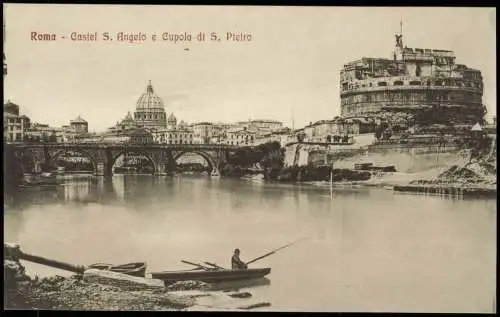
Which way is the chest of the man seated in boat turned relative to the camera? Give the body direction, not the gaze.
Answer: to the viewer's right

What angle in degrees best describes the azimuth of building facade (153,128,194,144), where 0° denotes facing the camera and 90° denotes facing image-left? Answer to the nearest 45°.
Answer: approximately 0°

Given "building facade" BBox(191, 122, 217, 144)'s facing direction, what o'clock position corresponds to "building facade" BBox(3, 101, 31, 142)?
"building facade" BBox(3, 101, 31, 142) is roughly at 3 o'clock from "building facade" BBox(191, 122, 217, 144).

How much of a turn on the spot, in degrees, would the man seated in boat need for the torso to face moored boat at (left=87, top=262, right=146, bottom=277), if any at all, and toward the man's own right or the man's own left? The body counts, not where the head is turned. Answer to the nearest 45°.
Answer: approximately 180°

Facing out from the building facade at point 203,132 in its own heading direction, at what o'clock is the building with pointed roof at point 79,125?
the building with pointed roof at point 79,125 is roughly at 3 o'clock from the building facade at point 203,132.

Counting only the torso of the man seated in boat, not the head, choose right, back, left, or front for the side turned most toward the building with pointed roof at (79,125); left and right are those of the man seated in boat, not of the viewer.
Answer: left

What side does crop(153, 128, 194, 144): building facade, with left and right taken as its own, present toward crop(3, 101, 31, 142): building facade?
right

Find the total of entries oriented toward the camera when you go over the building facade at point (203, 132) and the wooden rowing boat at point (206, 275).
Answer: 1
